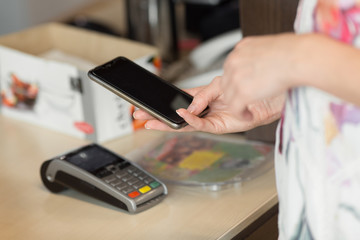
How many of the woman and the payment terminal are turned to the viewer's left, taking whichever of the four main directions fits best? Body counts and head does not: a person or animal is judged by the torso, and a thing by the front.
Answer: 1

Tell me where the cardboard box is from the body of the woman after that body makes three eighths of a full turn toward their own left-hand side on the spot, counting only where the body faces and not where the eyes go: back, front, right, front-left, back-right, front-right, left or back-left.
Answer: back

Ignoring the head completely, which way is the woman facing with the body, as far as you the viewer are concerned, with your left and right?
facing to the left of the viewer

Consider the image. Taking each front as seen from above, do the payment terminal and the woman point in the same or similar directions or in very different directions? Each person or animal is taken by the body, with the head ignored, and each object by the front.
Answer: very different directions
